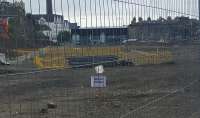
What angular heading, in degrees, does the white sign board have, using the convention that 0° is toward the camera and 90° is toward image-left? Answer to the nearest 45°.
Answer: approximately 0°
